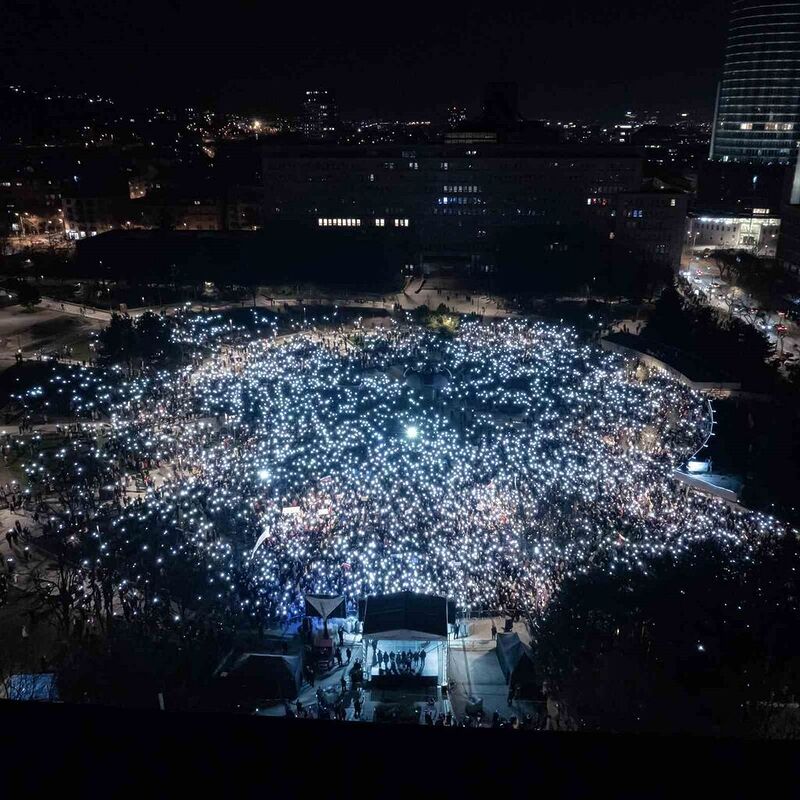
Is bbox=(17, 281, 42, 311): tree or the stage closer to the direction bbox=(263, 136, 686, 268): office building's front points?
the stage

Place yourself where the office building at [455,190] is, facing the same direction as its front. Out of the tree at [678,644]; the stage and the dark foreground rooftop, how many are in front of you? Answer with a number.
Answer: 3

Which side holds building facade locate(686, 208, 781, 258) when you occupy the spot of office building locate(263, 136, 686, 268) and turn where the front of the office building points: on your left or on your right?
on your left

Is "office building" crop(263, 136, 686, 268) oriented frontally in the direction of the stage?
yes

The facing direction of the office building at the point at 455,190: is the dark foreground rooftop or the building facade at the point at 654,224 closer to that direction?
the dark foreground rooftop

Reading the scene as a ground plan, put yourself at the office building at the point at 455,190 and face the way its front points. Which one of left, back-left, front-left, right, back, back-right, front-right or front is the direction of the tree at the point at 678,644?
front

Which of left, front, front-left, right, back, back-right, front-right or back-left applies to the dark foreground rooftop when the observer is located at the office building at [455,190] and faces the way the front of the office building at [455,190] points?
front

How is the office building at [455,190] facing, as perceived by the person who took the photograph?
facing the viewer
